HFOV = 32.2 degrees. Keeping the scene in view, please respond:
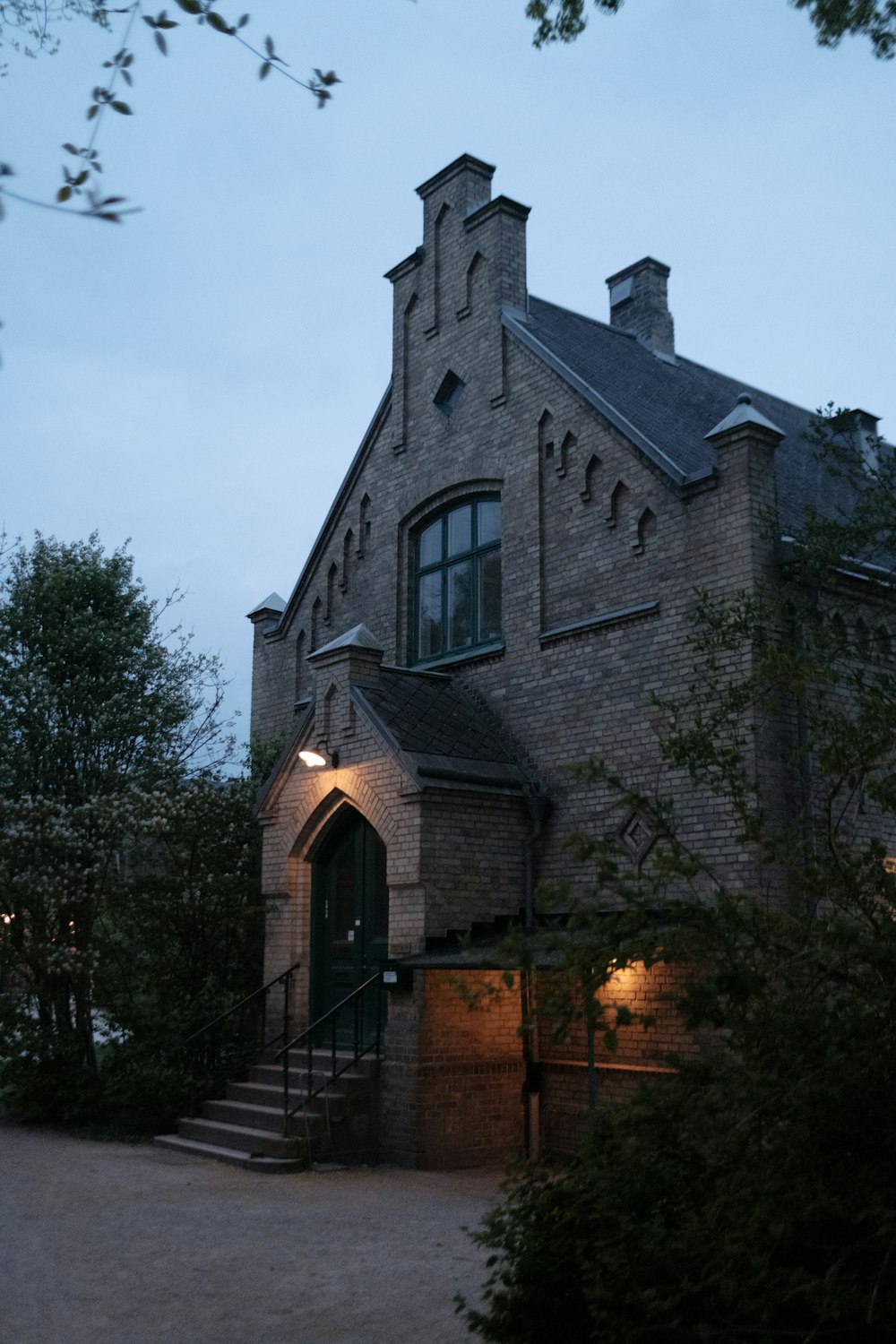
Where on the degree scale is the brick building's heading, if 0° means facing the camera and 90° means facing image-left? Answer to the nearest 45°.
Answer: approximately 45°
